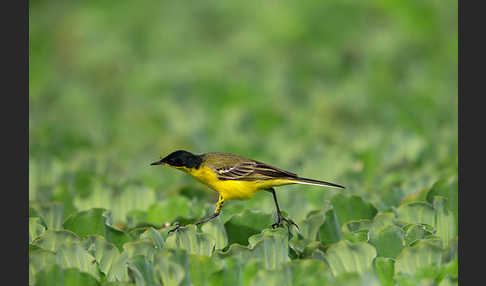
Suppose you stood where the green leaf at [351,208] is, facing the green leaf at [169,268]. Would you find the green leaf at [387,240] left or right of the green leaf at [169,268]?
left

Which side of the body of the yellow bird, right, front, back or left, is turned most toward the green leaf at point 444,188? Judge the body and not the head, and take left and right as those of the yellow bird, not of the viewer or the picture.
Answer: back

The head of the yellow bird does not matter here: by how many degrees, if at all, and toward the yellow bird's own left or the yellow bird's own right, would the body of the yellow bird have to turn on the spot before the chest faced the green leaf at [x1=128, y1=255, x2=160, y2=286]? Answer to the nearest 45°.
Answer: approximately 90° to the yellow bird's own left

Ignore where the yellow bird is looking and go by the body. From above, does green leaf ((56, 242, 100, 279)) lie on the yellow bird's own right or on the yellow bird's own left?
on the yellow bird's own left

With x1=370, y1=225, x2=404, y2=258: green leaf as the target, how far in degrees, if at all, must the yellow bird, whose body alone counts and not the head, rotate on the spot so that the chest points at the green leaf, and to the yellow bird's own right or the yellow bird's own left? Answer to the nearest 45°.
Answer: approximately 135° to the yellow bird's own left

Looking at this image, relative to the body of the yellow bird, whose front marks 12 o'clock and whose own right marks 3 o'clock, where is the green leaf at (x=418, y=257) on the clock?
The green leaf is roughly at 8 o'clock from the yellow bird.

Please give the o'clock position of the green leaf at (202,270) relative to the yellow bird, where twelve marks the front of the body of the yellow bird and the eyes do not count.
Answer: The green leaf is roughly at 9 o'clock from the yellow bird.

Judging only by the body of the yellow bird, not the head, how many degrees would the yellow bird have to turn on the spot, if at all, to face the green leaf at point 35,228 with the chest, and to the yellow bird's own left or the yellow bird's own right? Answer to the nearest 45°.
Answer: approximately 45° to the yellow bird's own left

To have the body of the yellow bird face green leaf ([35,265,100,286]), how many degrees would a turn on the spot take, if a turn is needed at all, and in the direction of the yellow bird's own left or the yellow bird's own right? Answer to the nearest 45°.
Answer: approximately 45° to the yellow bird's own left

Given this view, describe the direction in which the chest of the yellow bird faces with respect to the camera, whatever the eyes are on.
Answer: to the viewer's left

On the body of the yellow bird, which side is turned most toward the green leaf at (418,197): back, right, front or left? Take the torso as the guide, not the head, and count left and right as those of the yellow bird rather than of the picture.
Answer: back

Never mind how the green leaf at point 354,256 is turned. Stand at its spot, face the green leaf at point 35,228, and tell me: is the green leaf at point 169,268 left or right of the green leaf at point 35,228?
left
